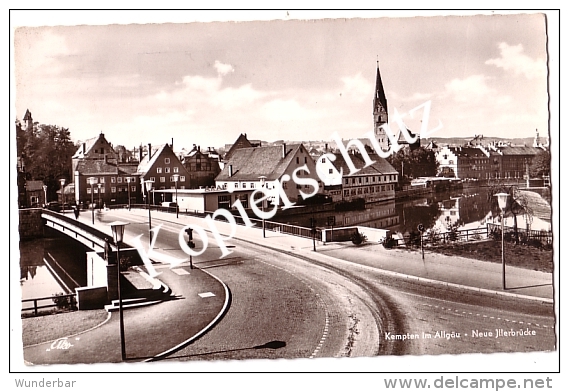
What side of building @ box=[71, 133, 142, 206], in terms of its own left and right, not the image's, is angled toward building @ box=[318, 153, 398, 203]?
left

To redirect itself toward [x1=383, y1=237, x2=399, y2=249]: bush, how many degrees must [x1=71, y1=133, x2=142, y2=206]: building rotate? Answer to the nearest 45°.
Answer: approximately 90° to its left

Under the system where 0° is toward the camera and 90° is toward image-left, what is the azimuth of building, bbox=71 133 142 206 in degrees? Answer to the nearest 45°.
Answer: approximately 0°
